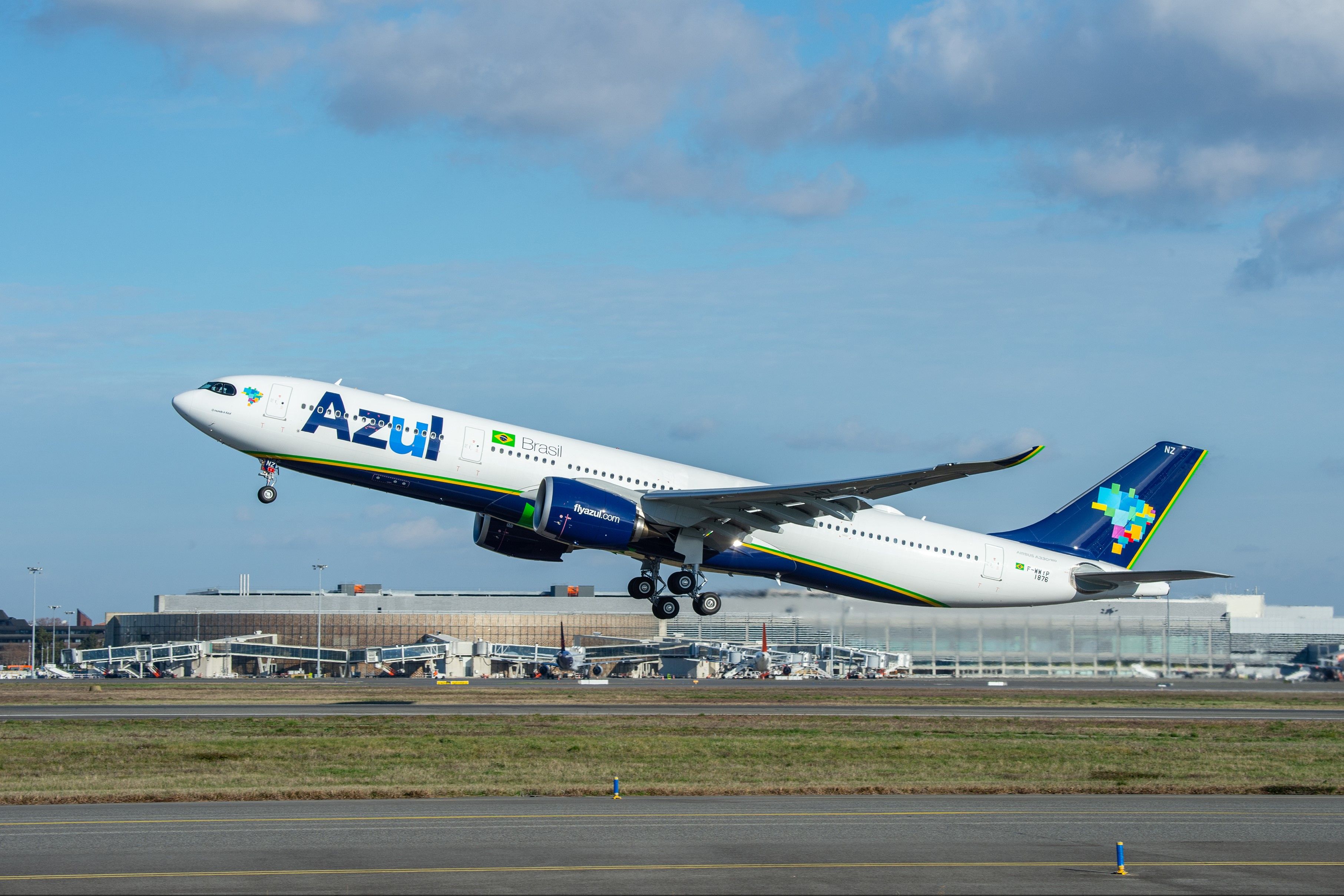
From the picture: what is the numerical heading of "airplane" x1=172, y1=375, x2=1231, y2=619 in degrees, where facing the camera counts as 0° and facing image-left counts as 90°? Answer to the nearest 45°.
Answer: approximately 90°
